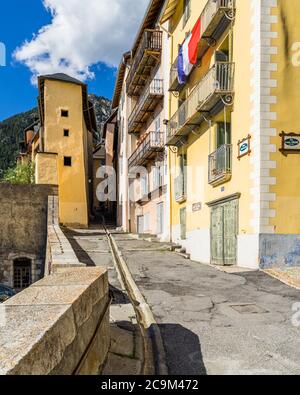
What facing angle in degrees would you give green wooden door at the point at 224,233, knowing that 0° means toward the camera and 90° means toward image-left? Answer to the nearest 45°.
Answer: approximately 45°

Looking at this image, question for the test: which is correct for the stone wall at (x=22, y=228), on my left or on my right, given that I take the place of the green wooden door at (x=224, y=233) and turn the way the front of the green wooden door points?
on my right

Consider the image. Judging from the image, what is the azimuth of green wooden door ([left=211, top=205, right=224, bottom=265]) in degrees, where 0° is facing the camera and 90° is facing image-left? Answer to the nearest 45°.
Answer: approximately 45°
